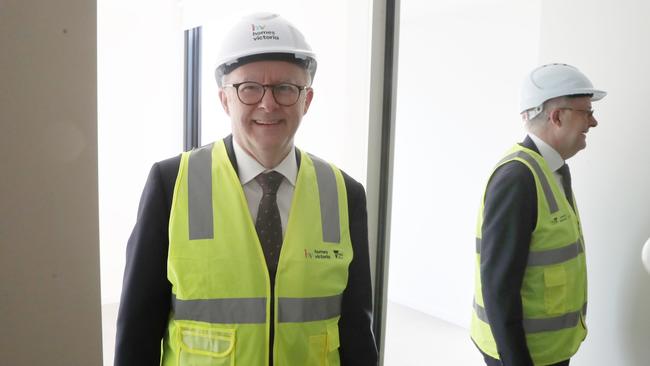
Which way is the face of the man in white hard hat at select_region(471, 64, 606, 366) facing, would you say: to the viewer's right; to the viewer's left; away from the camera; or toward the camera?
to the viewer's right

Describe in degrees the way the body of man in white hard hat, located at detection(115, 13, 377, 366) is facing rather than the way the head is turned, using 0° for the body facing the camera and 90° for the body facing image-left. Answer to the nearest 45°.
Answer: approximately 0°

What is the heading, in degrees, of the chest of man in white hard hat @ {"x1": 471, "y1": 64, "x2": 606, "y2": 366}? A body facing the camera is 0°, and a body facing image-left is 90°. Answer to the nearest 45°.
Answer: approximately 270°

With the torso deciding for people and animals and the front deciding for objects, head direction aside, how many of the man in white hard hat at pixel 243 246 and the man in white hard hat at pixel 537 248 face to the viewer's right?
1
